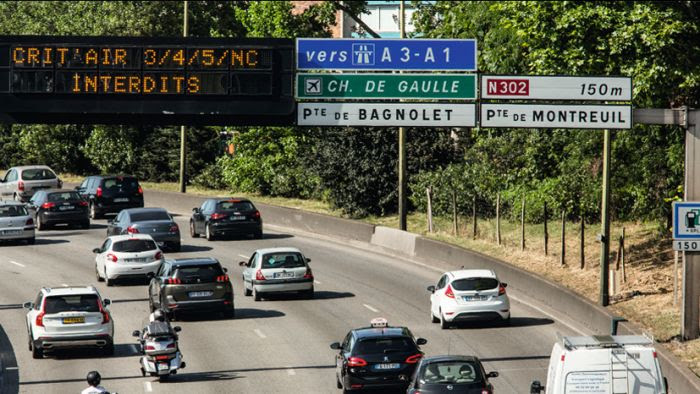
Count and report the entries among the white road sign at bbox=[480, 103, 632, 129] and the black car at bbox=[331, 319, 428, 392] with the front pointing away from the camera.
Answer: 1

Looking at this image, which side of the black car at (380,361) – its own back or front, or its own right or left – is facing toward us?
back

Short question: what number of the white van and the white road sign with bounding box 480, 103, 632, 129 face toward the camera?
1

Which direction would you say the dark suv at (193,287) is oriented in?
away from the camera

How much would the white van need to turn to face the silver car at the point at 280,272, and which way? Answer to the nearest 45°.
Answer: approximately 45° to its left

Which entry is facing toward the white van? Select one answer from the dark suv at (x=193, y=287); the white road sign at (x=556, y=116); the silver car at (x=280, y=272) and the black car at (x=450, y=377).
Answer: the white road sign

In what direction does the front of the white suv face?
away from the camera

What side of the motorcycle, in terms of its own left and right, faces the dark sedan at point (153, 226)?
front

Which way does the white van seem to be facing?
away from the camera

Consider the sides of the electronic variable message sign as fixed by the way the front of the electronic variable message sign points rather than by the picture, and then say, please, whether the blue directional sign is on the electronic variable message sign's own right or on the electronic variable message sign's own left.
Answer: on the electronic variable message sign's own left

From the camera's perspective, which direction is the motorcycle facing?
away from the camera

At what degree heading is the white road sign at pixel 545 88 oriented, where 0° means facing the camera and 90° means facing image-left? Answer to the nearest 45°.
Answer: approximately 0°

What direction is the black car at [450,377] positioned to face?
away from the camera
